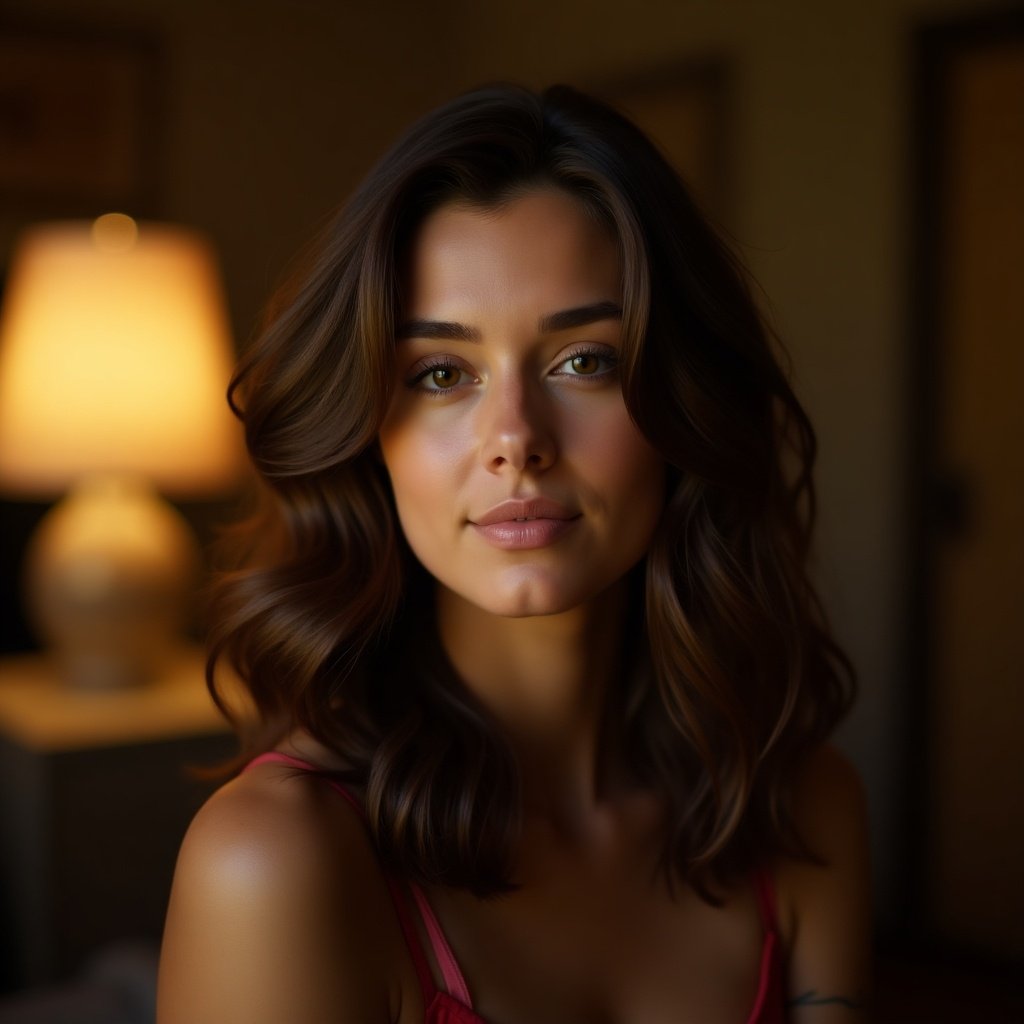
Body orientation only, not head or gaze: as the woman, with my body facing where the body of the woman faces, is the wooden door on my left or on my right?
on my left

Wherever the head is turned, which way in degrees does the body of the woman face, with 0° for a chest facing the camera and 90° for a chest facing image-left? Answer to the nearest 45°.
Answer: approximately 315°

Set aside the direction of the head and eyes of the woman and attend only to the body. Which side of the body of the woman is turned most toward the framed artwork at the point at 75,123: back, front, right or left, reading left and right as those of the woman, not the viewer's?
back
